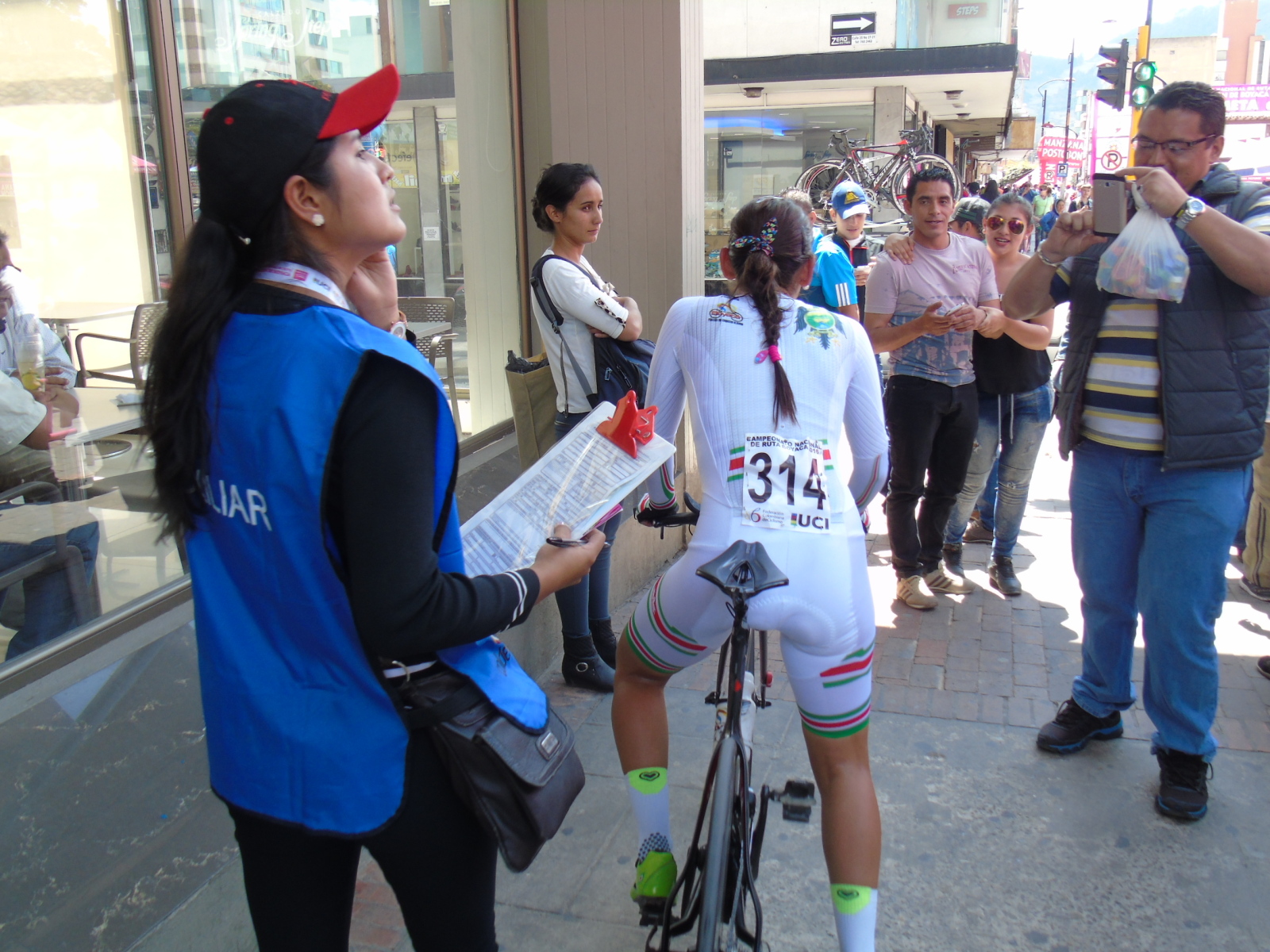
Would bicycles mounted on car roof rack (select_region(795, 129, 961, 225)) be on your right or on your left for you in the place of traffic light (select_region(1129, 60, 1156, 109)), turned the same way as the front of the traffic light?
on your right

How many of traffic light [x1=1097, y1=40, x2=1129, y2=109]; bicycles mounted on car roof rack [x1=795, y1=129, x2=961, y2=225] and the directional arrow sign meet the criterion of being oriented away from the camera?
0

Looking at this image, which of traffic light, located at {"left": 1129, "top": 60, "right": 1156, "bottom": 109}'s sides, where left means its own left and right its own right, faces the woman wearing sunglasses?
front

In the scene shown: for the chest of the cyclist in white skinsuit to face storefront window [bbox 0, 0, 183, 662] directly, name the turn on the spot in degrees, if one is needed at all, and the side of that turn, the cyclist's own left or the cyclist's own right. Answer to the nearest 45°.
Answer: approximately 90° to the cyclist's own left

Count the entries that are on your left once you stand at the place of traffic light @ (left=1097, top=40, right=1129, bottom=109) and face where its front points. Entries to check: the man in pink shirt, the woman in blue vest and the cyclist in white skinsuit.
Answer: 3

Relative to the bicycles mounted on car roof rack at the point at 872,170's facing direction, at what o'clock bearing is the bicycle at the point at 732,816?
The bicycle is roughly at 3 o'clock from the bicycles mounted on car roof rack.

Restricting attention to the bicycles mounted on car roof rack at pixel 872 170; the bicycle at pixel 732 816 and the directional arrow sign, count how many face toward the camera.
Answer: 1

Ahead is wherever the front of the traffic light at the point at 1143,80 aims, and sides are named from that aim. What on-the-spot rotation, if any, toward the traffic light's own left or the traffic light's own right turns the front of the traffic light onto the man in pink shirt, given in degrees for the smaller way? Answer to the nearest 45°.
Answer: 0° — it already faces them

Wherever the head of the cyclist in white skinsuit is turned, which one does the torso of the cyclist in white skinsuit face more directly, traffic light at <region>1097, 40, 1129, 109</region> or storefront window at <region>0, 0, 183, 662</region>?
the traffic light

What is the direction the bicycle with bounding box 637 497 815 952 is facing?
away from the camera

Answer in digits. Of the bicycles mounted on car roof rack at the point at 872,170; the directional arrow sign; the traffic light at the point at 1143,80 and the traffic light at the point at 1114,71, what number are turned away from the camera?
0

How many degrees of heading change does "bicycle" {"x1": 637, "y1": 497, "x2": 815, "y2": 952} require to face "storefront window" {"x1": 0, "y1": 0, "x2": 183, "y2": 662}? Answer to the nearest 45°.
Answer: approximately 45° to its left

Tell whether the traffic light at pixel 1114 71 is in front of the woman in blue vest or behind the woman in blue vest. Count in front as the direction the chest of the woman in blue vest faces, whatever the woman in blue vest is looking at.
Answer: in front

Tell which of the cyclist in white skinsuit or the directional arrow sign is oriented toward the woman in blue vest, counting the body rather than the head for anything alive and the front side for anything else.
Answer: the directional arrow sign

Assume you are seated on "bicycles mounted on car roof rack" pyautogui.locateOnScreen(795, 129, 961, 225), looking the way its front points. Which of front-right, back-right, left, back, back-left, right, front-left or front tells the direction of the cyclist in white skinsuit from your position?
left

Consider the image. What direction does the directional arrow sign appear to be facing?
toward the camera

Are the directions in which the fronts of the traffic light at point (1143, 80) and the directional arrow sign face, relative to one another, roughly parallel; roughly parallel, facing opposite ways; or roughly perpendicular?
roughly parallel

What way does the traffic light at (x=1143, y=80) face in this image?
toward the camera

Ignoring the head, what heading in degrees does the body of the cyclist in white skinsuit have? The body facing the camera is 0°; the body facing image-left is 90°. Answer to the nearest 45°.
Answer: approximately 180°

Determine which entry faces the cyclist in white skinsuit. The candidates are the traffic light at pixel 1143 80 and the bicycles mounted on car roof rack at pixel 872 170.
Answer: the traffic light

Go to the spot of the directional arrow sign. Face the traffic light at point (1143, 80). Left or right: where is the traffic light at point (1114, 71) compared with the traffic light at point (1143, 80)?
left
